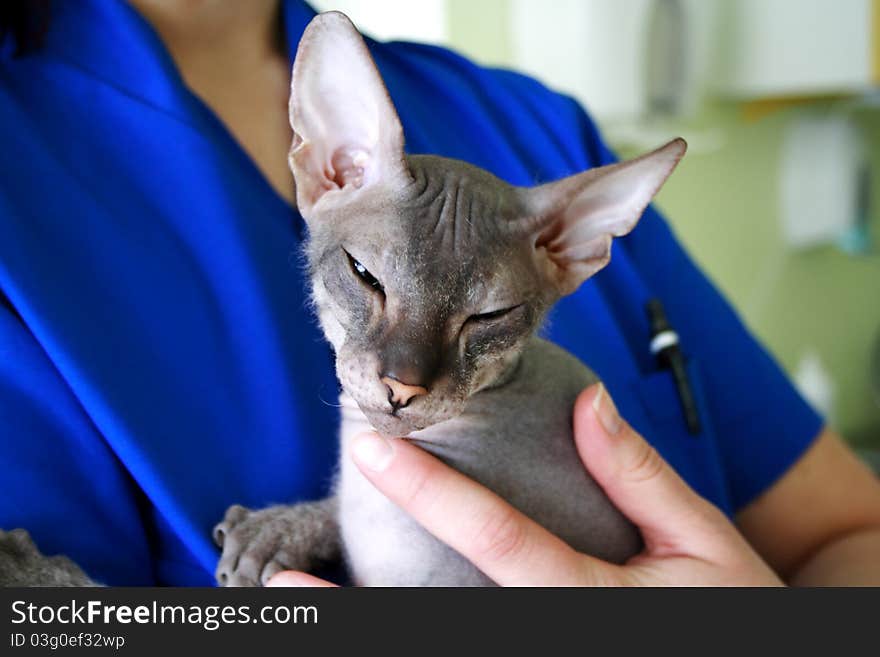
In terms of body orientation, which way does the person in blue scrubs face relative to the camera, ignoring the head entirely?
toward the camera
